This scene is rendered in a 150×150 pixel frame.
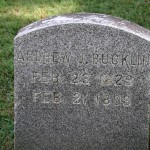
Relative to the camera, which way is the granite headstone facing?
toward the camera
